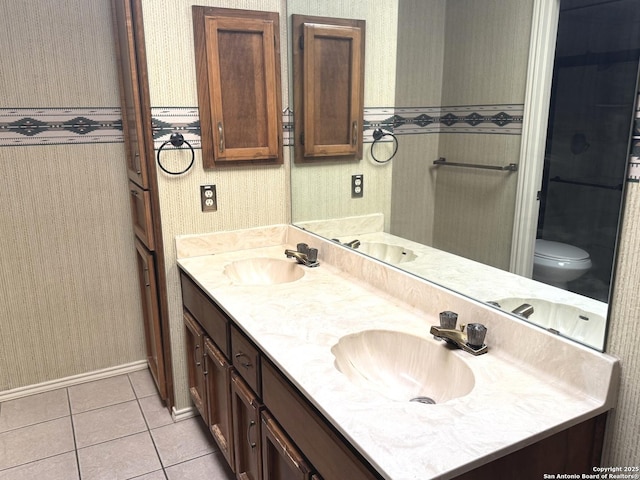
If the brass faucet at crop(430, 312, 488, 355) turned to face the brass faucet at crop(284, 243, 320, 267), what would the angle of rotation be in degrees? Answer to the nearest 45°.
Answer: approximately 90° to its right

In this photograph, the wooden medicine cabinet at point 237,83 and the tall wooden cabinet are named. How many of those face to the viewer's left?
1

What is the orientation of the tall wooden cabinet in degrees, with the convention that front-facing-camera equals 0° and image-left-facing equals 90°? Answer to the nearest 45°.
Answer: approximately 90°

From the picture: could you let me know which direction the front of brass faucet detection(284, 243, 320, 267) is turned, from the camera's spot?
facing the viewer and to the left of the viewer

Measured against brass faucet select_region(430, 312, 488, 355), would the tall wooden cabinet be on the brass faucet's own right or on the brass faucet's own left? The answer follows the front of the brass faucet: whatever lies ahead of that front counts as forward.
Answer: on the brass faucet's own right

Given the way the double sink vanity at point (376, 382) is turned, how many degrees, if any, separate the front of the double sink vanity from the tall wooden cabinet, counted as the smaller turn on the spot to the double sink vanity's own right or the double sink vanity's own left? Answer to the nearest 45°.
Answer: approximately 90° to the double sink vanity's own right
